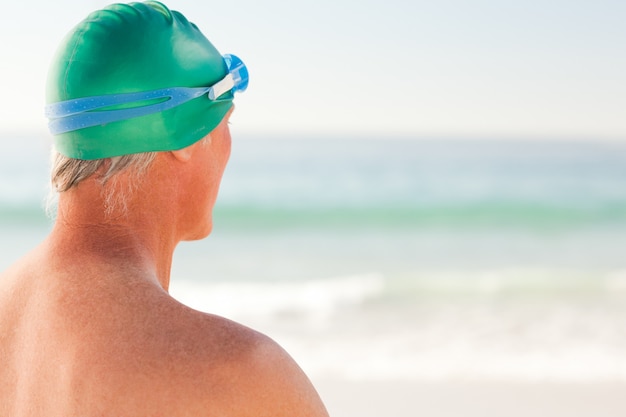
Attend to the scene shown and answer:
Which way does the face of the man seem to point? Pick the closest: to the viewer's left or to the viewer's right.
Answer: to the viewer's right

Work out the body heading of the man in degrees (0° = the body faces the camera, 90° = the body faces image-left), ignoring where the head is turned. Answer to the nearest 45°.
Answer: approximately 225°
